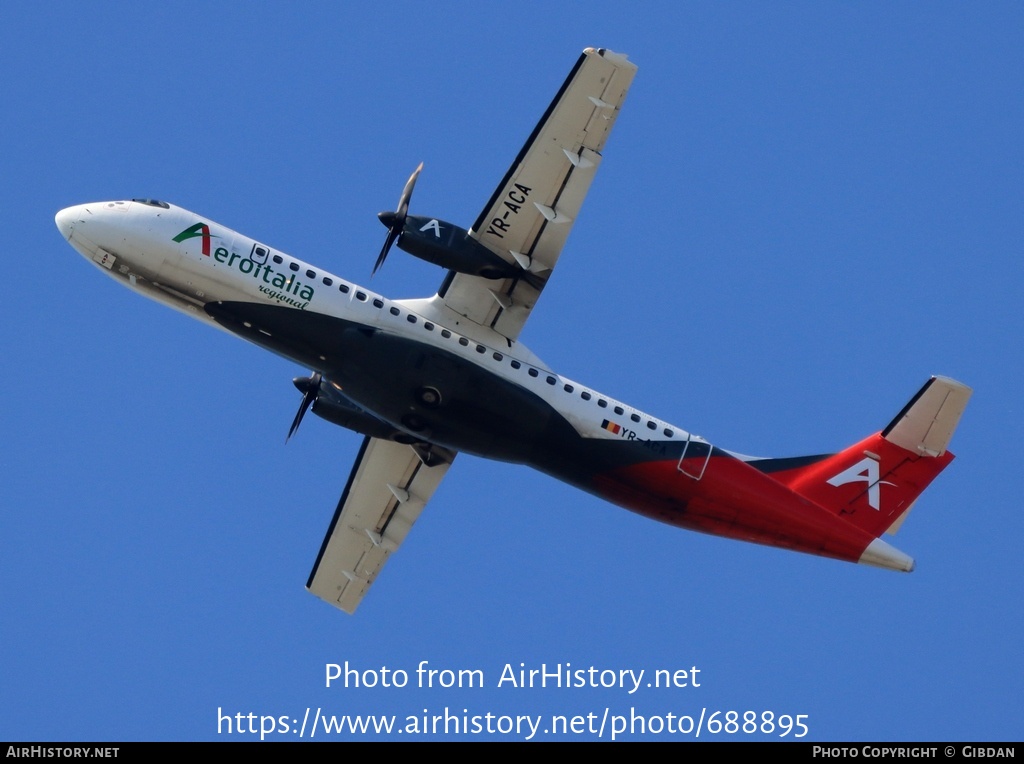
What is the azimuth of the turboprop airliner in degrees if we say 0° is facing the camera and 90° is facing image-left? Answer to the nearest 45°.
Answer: approximately 90°
